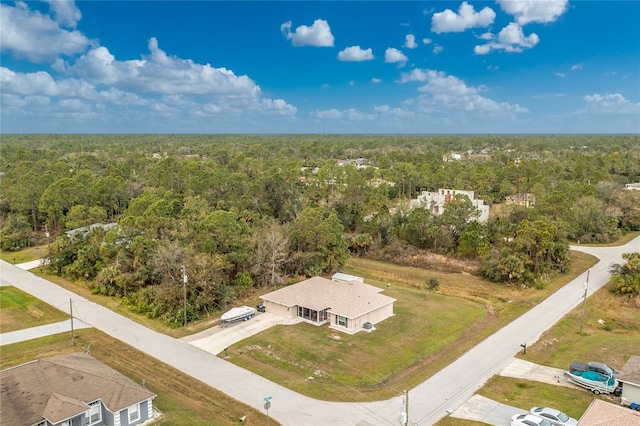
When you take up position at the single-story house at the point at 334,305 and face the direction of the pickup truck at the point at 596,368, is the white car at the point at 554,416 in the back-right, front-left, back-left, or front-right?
front-right

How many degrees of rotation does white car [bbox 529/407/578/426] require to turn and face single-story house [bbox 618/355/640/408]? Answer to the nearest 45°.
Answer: approximately 90° to its left

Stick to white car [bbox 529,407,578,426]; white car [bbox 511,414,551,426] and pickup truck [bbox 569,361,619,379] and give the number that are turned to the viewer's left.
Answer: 0

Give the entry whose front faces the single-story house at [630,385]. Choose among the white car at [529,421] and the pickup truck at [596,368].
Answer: the pickup truck

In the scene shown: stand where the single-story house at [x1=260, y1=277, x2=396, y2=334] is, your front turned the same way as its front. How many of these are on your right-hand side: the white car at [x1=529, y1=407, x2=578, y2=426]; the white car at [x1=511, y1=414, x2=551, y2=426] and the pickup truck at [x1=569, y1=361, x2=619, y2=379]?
0

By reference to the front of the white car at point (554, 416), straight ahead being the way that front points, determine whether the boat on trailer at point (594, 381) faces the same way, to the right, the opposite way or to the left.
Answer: the opposite way

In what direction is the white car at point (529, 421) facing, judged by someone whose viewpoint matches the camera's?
facing the viewer and to the right of the viewer

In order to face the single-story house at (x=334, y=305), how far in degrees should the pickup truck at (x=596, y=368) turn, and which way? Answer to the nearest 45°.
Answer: approximately 135° to its right

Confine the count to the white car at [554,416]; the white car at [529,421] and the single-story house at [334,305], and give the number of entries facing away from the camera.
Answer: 0

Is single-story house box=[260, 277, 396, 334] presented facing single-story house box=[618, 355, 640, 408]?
no

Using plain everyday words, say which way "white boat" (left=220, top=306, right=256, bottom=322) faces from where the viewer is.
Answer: facing the viewer and to the left of the viewer

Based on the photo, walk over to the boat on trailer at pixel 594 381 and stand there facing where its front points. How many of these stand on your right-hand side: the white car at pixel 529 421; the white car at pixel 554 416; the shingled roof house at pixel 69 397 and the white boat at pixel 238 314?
0

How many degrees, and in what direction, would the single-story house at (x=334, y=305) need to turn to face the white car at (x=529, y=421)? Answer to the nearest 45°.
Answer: approximately 90° to its left

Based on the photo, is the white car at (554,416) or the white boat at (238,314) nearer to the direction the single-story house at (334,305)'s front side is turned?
the white boat

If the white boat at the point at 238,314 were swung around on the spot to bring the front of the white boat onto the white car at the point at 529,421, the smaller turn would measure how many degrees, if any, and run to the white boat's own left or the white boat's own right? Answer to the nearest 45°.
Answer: approximately 90° to the white boat's own left

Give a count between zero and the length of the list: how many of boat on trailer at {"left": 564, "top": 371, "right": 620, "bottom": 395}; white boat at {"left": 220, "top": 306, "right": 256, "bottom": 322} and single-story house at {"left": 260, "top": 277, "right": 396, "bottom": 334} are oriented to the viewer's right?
0

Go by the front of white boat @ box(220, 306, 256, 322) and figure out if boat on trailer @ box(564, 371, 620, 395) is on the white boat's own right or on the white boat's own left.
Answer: on the white boat's own left

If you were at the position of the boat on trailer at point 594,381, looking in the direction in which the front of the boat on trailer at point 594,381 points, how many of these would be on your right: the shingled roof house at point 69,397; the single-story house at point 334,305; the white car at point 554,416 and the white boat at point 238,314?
0
